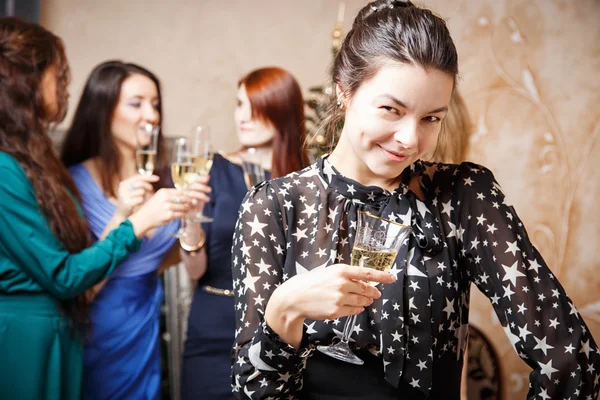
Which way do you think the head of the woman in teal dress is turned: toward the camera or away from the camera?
away from the camera

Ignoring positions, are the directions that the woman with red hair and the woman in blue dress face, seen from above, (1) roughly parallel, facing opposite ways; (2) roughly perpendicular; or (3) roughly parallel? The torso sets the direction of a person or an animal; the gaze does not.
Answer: roughly perpendicular

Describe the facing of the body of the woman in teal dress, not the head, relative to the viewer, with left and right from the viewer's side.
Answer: facing away from the viewer and to the right of the viewer

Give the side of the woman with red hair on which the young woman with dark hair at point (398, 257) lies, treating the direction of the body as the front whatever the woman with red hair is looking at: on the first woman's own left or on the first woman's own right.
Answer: on the first woman's own left

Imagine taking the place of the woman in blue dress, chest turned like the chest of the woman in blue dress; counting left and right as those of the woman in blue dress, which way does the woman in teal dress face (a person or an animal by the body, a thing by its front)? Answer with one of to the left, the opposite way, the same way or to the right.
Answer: to the left

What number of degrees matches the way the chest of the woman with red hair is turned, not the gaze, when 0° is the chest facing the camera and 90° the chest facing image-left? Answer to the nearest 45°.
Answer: approximately 45°
